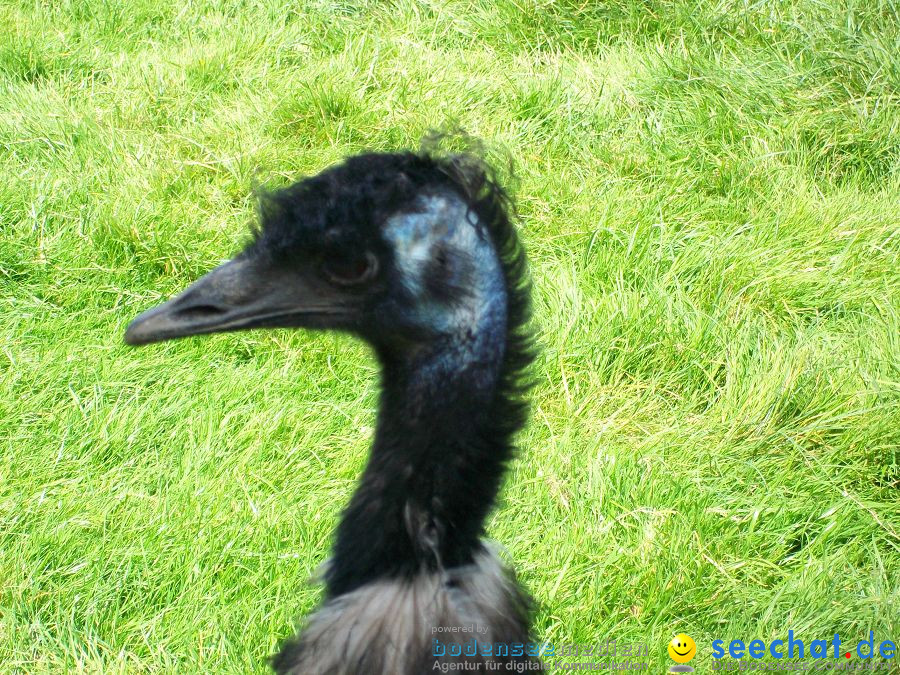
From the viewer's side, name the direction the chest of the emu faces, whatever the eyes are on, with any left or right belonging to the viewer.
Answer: facing to the left of the viewer
